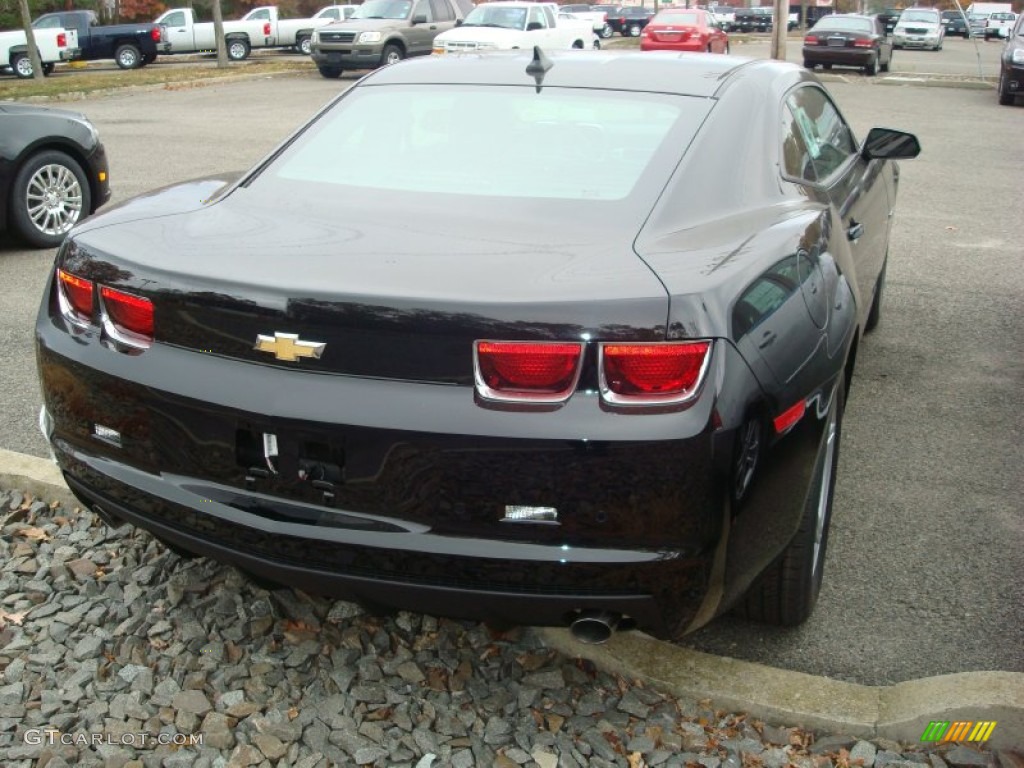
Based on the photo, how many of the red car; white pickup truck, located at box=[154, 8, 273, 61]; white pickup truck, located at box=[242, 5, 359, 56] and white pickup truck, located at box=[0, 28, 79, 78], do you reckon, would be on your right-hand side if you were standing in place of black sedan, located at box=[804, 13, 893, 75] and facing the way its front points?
0

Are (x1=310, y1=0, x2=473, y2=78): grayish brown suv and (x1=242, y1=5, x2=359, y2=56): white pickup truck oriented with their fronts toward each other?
no

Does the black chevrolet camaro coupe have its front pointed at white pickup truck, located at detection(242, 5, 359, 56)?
no

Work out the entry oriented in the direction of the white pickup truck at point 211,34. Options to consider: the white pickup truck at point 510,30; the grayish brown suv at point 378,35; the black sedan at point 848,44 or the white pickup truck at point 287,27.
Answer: the white pickup truck at point 287,27

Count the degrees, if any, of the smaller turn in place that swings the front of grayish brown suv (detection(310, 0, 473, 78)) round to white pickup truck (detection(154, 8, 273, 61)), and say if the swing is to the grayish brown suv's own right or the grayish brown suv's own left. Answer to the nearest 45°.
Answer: approximately 135° to the grayish brown suv's own right

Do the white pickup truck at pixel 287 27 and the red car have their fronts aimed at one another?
no

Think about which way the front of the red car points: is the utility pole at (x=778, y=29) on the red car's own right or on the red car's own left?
on the red car's own right

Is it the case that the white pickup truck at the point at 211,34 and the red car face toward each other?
no

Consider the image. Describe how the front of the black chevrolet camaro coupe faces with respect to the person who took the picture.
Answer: facing away from the viewer and to the right of the viewer

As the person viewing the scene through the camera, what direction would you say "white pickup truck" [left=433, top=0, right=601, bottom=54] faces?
facing the viewer and to the left of the viewer

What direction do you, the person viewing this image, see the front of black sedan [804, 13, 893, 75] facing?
facing away from the viewer and to the right of the viewer

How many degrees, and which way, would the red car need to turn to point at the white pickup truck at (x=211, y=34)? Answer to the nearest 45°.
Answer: approximately 90° to its left

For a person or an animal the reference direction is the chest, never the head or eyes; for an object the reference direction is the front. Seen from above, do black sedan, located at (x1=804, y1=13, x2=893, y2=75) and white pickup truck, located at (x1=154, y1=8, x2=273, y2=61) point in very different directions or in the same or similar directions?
very different directions
